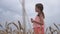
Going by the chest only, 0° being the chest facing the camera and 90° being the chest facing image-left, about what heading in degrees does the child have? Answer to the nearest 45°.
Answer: approximately 90°
